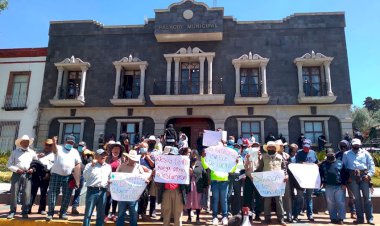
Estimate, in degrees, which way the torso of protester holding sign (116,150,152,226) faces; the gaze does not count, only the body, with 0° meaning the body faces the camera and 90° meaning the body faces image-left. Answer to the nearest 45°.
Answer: approximately 0°

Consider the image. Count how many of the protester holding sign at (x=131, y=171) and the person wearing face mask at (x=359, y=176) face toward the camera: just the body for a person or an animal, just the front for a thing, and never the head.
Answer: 2

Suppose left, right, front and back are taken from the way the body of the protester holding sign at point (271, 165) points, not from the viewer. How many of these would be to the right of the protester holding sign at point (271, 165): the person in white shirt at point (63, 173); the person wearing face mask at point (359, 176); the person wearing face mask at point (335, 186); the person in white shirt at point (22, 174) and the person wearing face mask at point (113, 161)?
3

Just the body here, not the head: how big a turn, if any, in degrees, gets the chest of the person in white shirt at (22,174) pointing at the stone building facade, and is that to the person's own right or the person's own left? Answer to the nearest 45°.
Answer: approximately 135° to the person's own left

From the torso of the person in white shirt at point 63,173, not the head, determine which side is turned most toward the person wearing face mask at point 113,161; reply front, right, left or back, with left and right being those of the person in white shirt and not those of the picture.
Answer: left
